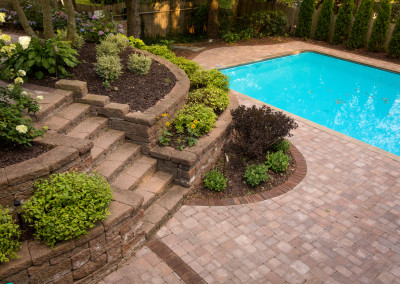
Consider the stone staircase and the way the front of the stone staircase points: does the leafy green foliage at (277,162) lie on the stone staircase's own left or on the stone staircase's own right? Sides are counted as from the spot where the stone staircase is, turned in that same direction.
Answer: on the stone staircase's own left

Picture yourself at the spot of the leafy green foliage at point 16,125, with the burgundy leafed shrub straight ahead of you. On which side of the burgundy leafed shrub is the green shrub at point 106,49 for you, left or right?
left

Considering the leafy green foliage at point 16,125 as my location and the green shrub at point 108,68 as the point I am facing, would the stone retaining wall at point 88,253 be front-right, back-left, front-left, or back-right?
back-right

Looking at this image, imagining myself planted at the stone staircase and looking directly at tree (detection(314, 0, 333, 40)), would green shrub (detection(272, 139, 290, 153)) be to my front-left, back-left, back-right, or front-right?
front-right

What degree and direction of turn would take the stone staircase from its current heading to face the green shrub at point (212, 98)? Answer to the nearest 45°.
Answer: approximately 90° to its left

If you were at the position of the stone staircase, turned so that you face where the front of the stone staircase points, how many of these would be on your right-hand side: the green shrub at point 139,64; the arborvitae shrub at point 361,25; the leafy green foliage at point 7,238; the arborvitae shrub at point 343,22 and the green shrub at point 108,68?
1

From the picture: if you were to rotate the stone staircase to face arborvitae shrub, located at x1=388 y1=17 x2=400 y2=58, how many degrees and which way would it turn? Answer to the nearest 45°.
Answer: approximately 90° to its left

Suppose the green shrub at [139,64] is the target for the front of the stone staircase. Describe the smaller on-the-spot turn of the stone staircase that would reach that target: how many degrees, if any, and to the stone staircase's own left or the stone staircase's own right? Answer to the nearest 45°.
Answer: approximately 135° to the stone staircase's own left

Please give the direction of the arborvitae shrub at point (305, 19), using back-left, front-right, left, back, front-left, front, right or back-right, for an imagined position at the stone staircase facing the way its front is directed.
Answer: left

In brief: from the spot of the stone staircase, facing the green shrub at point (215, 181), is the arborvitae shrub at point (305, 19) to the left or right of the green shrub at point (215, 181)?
left

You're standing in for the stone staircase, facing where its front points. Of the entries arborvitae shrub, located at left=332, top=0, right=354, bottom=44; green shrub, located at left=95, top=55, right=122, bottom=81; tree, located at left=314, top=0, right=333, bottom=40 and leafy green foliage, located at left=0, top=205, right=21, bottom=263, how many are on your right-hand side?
1

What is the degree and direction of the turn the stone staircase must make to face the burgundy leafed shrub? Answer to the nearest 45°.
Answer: approximately 45° to its left

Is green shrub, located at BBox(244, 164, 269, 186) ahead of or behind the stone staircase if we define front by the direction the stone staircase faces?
ahead

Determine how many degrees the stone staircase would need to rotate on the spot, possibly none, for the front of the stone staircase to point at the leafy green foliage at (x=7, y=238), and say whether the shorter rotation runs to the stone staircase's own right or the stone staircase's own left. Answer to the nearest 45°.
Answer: approximately 90° to the stone staircase's own right

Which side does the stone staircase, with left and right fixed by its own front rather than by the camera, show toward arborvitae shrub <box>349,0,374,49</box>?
left

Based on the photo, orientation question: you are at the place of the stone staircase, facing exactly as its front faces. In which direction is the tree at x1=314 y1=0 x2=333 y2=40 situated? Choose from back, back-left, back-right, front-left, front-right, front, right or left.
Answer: left

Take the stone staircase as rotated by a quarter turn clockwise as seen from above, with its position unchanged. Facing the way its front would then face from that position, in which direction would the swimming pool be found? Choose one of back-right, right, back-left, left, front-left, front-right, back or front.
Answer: back

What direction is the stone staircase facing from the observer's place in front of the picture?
facing the viewer and to the right of the viewer
